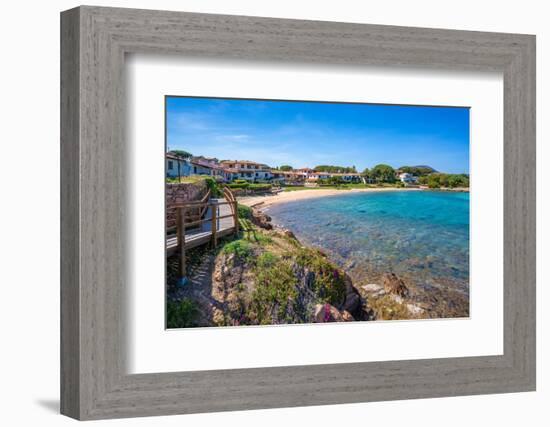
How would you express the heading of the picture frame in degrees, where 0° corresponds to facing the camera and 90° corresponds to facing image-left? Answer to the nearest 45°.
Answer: approximately 315°
